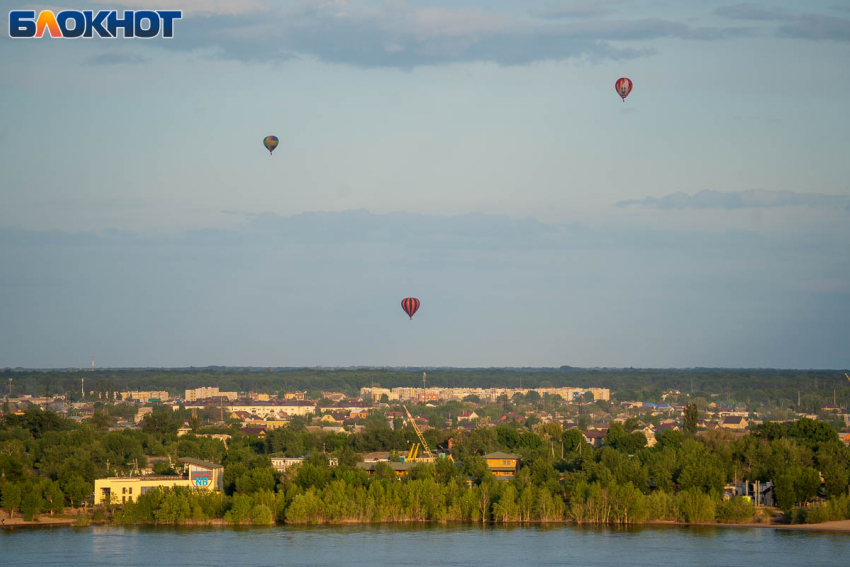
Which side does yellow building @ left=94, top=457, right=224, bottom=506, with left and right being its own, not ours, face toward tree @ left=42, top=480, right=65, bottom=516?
right

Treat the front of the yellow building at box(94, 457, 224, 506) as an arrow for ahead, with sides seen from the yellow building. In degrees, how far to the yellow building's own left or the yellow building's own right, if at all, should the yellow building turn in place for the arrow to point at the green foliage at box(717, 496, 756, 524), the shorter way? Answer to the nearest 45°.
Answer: approximately 90° to the yellow building's own left

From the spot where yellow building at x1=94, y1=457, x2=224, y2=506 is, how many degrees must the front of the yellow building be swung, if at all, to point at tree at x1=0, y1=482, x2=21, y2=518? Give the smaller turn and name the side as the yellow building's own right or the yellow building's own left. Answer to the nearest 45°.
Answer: approximately 90° to the yellow building's own right

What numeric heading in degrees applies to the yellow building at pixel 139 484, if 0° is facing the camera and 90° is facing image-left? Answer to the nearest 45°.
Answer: approximately 0°

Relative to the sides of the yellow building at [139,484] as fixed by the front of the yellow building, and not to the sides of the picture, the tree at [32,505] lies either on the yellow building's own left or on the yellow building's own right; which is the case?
on the yellow building's own right

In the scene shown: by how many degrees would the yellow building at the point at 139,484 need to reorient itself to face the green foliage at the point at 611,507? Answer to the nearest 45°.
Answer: approximately 45° to its left

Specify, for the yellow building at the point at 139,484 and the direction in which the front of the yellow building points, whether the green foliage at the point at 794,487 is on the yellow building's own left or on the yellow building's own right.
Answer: on the yellow building's own left

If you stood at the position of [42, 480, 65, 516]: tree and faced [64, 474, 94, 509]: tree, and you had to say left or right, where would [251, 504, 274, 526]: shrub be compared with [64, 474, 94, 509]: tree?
right

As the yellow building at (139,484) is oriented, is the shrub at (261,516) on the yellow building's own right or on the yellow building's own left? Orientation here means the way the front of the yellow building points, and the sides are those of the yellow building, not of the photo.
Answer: on the yellow building's own left
